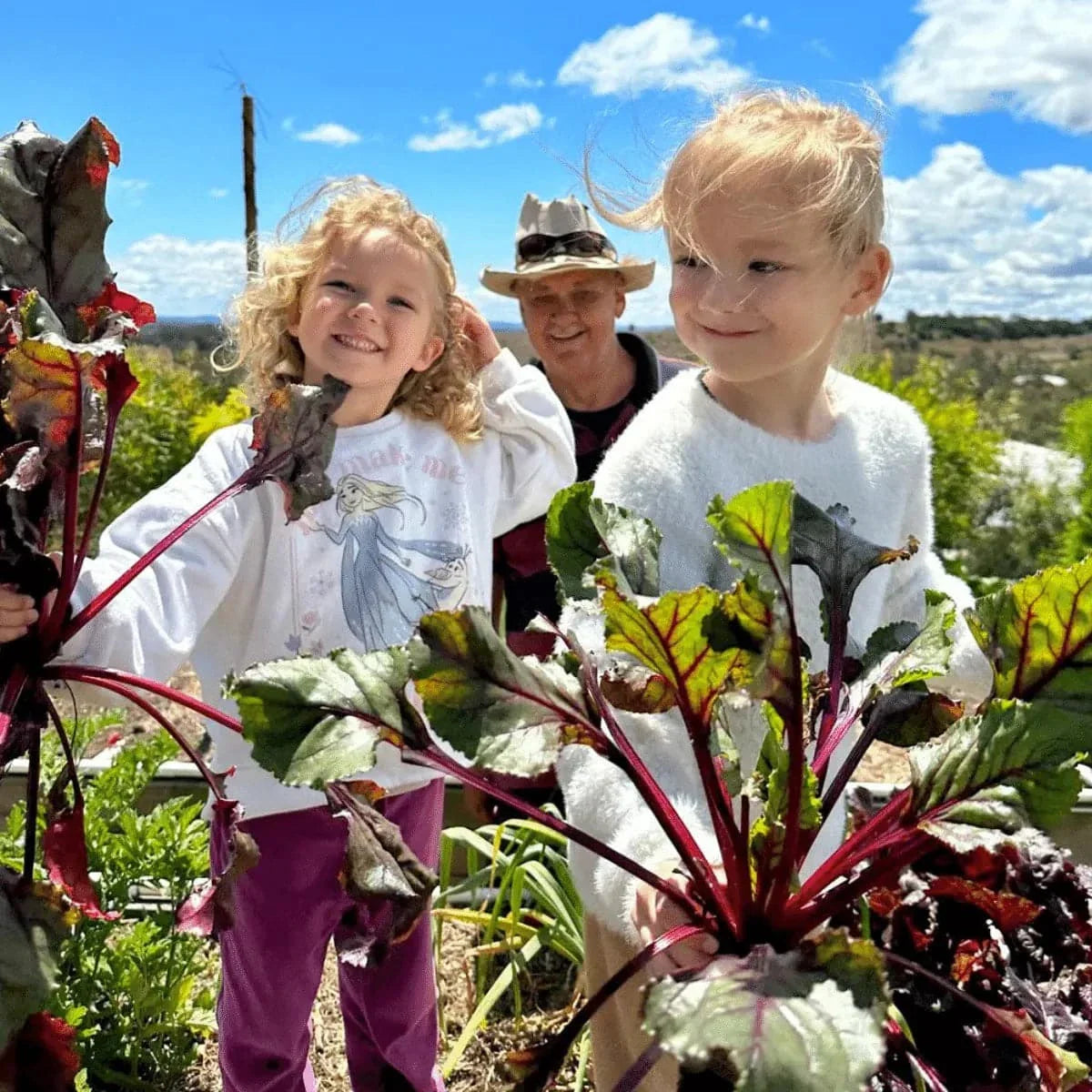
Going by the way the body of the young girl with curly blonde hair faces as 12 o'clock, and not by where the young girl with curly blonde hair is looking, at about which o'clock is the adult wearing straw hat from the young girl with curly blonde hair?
The adult wearing straw hat is roughly at 7 o'clock from the young girl with curly blonde hair.

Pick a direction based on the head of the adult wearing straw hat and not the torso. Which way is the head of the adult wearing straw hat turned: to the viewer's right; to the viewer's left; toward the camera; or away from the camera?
toward the camera

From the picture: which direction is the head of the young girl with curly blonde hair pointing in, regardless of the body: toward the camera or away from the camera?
toward the camera

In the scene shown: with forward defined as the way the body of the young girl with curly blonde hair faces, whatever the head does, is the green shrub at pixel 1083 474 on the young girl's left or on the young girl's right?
on the young girl's left

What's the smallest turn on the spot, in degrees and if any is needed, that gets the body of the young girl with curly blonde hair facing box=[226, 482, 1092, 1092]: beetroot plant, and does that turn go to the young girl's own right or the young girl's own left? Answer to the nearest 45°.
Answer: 0° — they already face it

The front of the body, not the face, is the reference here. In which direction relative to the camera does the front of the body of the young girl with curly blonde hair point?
toward the camera

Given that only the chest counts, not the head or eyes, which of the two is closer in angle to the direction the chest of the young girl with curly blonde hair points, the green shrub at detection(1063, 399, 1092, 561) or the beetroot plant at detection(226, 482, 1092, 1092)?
the beetroot plant

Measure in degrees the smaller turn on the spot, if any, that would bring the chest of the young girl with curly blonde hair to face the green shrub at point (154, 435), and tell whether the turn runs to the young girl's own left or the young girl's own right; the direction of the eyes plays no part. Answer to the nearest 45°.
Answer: approximately 180°

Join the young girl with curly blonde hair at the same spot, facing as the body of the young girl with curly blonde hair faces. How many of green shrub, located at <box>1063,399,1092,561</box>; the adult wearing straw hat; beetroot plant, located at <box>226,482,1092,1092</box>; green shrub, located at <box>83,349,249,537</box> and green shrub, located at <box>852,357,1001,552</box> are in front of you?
1

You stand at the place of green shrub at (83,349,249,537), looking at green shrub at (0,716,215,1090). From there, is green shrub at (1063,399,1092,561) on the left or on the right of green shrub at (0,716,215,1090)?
left

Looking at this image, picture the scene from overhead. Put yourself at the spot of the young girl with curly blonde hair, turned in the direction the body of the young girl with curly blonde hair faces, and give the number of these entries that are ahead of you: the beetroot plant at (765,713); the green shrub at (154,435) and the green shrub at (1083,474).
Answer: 1
